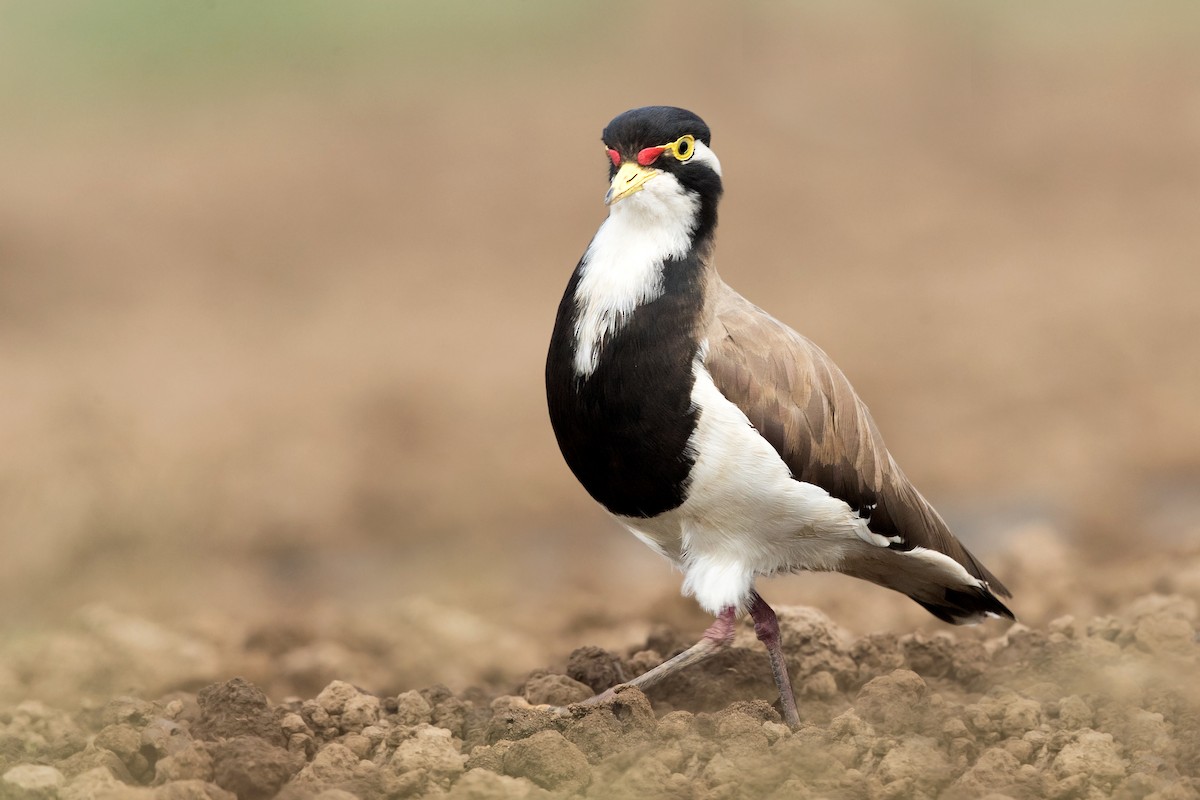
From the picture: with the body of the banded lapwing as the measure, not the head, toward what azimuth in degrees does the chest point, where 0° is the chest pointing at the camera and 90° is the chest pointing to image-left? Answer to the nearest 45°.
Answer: approximately 45°
